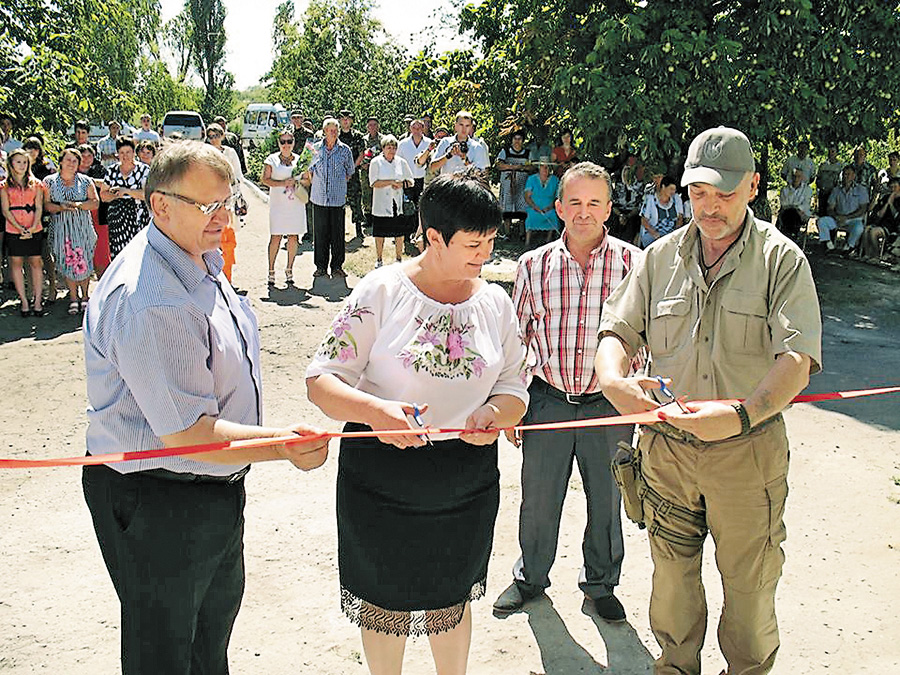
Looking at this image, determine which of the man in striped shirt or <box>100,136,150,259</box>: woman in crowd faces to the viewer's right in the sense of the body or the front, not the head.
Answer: the man in striped shirt

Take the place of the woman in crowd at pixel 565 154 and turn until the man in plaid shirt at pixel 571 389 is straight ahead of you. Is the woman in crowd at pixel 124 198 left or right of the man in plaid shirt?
right

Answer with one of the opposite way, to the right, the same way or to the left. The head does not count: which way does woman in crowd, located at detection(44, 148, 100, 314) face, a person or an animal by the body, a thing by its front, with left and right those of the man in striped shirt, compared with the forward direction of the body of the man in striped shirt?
to the right

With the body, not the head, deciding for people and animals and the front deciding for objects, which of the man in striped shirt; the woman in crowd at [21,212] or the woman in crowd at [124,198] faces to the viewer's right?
the man in striped shirt

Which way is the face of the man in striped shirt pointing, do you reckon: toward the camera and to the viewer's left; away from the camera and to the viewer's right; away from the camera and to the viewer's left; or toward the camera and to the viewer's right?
toward the camera and to the viewer's right

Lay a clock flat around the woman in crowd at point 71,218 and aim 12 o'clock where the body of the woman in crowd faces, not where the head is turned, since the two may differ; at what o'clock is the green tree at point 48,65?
The green tree is roughly at 6 o'clock from the woman in crowd.

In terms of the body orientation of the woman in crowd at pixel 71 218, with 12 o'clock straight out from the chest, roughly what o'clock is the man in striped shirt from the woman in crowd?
The man in striped shirt is roughly at 12 o'clock from the woman in crowd.

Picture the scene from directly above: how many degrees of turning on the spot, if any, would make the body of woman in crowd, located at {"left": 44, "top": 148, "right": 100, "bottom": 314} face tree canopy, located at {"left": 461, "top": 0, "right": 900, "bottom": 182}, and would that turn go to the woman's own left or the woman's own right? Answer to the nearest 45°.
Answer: approximately 90° to the woman's own left

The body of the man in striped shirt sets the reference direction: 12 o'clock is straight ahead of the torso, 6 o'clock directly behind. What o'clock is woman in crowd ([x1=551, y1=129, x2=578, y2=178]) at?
The woman in crowd is roughly at 10 o'clock from the man in striped shirt.

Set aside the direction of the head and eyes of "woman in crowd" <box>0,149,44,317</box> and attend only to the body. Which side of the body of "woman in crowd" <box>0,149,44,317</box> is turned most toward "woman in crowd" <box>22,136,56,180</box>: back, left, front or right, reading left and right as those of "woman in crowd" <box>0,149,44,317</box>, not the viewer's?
back
